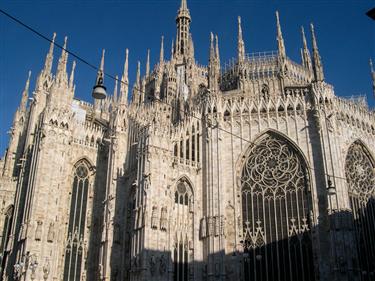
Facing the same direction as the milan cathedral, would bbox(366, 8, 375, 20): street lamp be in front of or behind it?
behind

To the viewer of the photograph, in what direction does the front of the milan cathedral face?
facing away from the viewer and to the left of the viewer

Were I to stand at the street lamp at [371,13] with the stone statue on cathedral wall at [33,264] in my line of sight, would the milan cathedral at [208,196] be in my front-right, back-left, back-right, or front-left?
front-right
